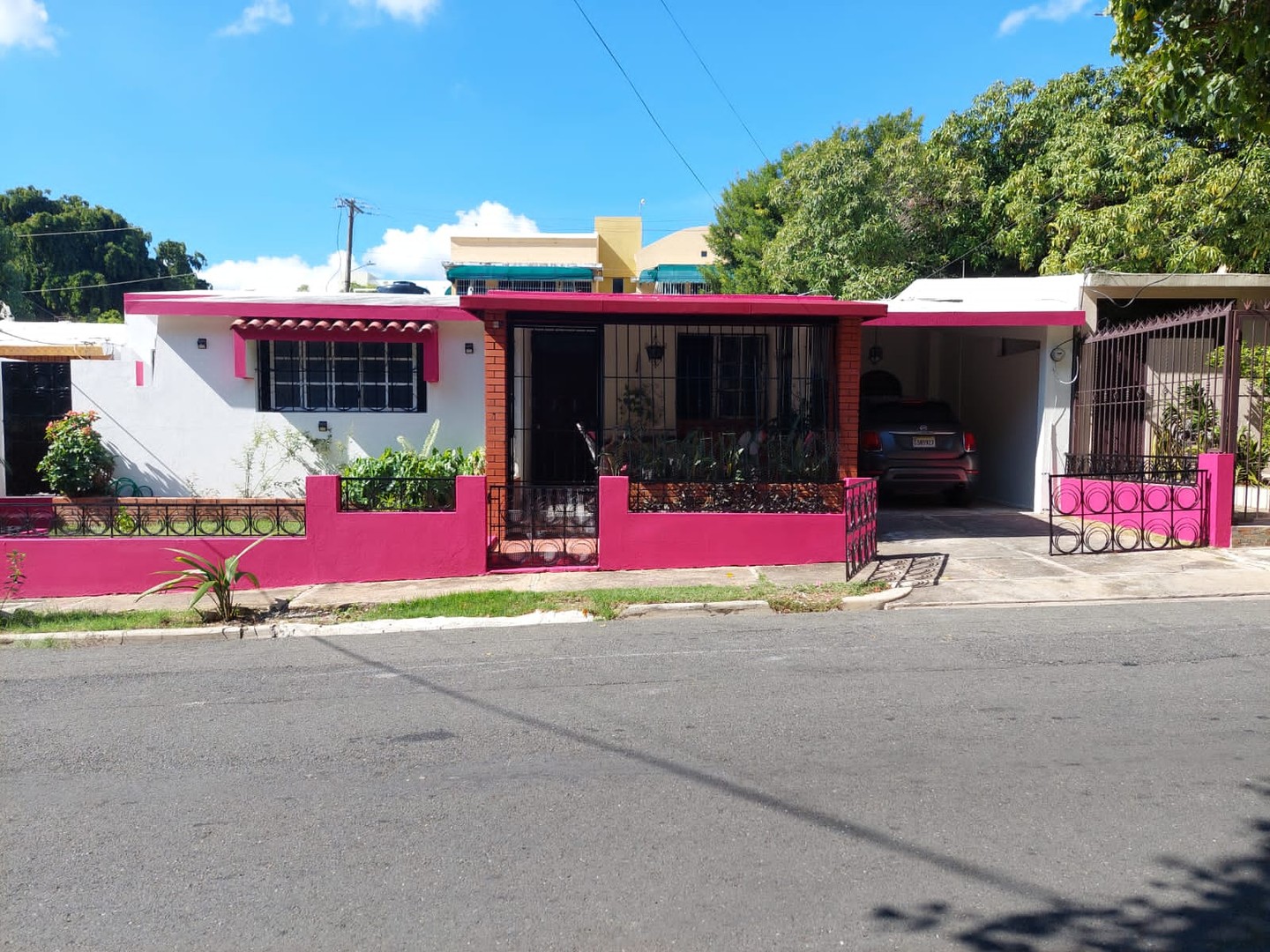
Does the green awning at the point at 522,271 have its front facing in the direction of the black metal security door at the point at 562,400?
yes

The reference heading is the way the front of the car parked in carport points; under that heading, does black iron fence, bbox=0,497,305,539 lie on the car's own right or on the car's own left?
on the car's own left

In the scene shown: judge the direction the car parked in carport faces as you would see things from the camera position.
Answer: facing away from the viewer

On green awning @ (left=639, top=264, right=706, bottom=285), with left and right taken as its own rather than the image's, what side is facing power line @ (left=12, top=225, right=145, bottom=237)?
right

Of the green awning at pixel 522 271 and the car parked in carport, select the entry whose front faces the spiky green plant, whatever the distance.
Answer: the green awning

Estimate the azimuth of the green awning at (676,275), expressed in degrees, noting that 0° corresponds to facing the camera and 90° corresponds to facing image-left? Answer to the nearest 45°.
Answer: approximately 0°

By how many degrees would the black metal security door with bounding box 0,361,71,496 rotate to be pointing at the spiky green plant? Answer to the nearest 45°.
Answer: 0° — it already faces it

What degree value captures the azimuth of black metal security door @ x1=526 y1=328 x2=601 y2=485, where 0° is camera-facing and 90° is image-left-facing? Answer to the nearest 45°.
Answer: approximately 0°

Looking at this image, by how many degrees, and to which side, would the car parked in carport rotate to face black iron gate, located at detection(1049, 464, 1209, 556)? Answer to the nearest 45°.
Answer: approximately 135° to its right

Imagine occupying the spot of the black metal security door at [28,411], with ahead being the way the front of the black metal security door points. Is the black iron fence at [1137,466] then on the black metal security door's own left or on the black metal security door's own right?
on the black metal security door's own left
